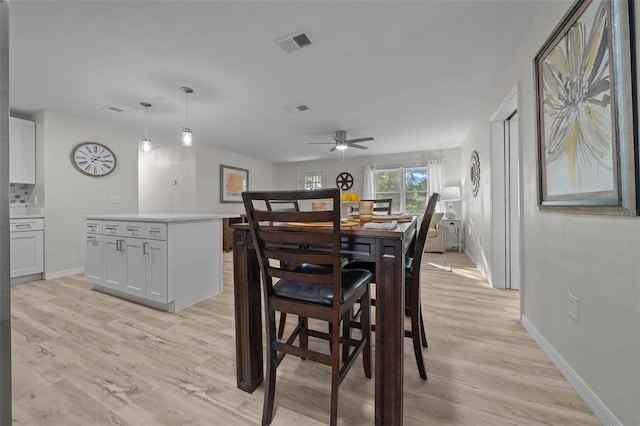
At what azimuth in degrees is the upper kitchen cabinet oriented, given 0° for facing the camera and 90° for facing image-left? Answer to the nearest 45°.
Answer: approximately 315°

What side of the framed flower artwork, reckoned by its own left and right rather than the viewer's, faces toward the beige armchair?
right

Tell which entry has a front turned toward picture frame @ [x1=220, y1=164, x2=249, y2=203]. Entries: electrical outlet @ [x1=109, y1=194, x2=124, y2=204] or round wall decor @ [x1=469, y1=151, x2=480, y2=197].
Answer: the round wall decor

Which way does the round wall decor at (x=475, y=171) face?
to the viewer's left

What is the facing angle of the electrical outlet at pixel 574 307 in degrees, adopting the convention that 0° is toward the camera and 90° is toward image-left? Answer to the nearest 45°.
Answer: approximately 45°

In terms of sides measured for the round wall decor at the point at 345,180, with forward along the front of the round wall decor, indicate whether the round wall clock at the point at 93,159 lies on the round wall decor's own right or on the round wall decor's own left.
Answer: on the round wall decor's own right

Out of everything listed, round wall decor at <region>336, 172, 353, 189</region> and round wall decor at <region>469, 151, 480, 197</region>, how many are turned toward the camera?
1

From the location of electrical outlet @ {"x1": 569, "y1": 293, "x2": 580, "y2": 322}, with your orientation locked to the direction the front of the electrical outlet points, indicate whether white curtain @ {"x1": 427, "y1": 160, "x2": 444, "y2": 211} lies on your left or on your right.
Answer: on your right

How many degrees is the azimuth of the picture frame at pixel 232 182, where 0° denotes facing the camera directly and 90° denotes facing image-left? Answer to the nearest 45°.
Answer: approximately 315°

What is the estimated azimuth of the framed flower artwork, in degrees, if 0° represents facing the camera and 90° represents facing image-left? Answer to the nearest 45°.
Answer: approximately 45°

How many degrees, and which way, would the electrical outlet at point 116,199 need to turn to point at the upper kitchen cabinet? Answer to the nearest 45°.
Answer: approximately 90° to its right

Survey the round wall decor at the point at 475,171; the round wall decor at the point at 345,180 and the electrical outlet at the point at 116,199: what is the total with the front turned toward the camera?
2

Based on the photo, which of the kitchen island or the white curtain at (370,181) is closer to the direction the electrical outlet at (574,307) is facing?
the kitchen island

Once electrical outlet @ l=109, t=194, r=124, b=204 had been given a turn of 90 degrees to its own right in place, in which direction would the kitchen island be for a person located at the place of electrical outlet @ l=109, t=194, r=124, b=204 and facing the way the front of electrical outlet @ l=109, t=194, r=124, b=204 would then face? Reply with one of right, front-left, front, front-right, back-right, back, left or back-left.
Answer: left
